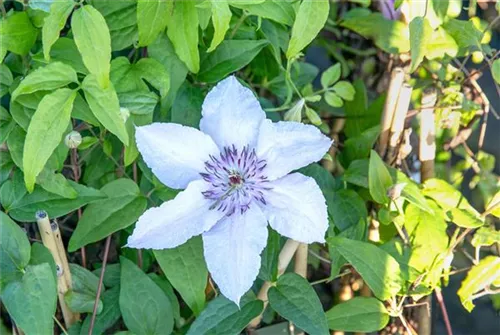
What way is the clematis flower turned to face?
toward the camera
